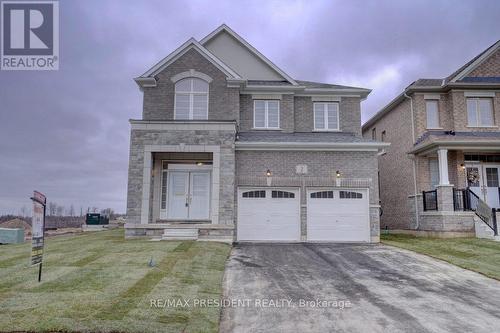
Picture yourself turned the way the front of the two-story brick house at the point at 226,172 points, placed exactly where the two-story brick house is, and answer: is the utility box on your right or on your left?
on your right

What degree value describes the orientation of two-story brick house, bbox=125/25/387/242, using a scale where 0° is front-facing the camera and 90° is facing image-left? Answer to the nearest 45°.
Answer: approximately 0°

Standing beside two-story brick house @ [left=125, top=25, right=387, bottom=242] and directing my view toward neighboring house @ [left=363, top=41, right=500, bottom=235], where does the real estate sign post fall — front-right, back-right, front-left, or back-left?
back-right

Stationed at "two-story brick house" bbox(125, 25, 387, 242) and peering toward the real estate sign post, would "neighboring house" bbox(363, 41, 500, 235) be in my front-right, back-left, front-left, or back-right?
back-left

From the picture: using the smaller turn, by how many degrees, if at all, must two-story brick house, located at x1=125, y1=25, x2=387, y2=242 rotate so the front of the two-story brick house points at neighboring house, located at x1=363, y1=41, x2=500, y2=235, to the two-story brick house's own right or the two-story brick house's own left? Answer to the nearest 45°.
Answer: approximately 90° to the two-story brick house's own left

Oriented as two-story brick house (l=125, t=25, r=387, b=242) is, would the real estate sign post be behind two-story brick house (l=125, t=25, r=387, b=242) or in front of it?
in front

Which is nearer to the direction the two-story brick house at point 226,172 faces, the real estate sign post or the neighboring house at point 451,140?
the real estate sign post
